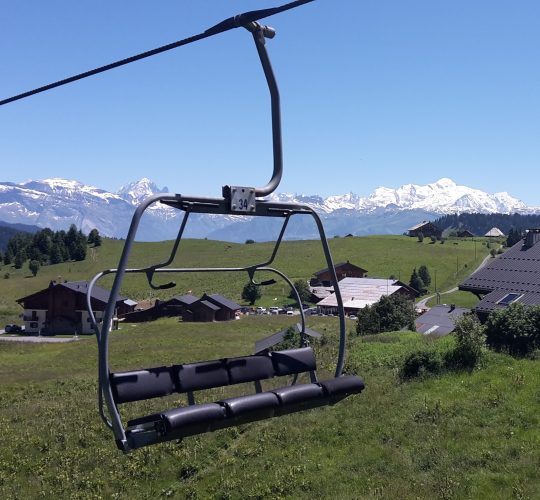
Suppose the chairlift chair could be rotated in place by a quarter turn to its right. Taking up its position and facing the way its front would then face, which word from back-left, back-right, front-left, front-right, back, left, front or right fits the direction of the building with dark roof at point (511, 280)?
back

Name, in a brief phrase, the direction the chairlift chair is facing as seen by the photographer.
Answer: facing the viewer and to the right of the viewer

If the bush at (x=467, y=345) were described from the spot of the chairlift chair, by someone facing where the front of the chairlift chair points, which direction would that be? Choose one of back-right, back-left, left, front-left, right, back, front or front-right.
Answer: left

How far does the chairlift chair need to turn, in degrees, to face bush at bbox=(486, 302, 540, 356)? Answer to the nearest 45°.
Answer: approximately 90° to its left
